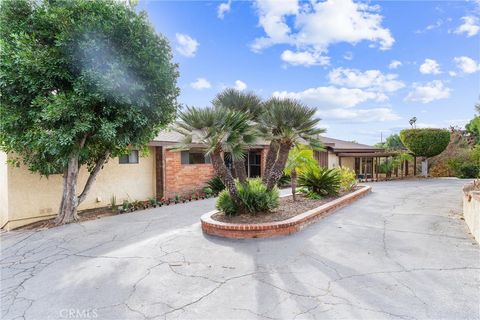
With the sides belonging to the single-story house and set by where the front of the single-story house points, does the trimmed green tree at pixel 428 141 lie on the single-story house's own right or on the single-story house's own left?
on the single-story house's own left

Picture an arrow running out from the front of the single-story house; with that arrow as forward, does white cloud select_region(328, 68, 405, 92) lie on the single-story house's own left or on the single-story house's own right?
on the single-story house's own left

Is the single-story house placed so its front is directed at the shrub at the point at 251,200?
yes

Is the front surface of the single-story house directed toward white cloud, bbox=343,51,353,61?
no

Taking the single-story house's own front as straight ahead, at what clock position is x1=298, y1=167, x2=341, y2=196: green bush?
The green bush is roughly at 11 o'clock from the single-story house.

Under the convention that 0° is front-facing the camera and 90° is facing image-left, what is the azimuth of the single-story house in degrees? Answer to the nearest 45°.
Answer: approximately 315°

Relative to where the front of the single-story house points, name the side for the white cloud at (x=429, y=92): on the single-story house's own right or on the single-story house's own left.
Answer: on the single-story house's own left

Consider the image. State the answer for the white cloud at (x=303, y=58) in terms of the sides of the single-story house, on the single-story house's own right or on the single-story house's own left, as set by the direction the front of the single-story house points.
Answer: on the single-story house's own left
